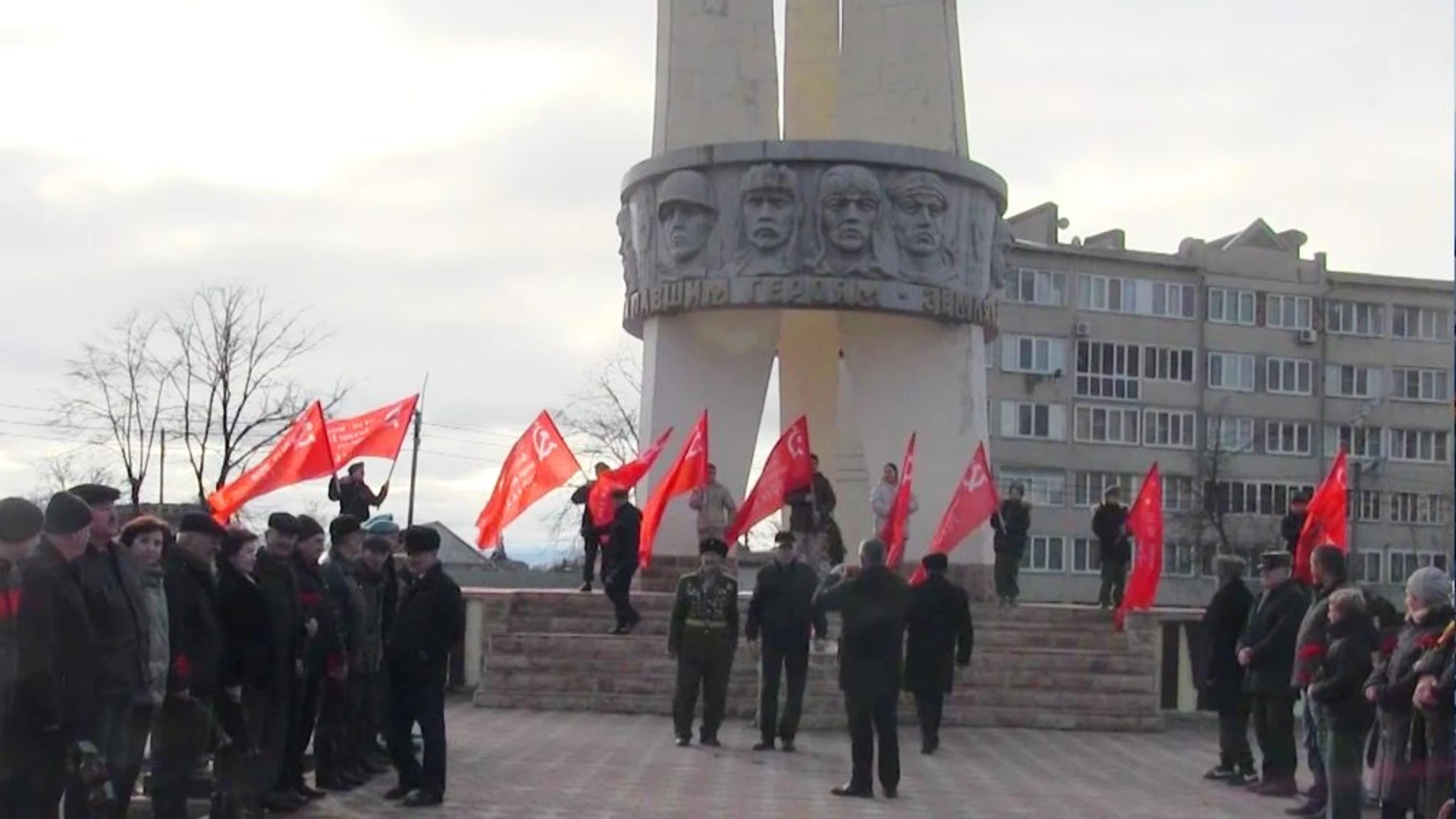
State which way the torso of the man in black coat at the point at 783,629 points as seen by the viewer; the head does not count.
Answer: toward the camera

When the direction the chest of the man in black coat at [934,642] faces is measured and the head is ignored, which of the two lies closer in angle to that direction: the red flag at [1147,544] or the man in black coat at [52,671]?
the red flag

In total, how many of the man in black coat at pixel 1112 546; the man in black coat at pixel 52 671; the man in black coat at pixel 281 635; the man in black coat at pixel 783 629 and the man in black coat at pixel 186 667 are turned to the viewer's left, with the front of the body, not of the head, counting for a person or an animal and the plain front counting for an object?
0

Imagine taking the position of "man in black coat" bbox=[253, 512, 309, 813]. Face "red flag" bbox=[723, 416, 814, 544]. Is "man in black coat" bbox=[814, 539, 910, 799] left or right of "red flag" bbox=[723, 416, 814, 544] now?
right

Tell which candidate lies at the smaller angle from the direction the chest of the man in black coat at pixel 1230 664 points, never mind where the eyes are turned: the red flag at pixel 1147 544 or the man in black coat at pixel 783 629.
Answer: the man in black coat

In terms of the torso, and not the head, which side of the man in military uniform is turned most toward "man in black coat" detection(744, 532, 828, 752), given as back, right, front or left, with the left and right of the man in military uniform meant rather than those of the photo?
left

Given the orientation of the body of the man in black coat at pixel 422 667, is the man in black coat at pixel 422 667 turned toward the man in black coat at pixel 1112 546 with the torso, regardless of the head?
no

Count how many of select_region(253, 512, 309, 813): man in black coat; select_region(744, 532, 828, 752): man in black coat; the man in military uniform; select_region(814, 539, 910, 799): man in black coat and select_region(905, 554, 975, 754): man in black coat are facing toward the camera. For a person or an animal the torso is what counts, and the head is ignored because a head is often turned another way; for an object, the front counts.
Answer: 2

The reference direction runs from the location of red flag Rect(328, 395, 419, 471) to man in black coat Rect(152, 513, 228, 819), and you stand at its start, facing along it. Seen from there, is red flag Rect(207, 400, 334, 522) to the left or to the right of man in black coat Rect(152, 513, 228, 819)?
right

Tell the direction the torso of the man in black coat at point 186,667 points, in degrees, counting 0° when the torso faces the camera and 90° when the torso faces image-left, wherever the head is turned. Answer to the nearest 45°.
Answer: approximately 270°

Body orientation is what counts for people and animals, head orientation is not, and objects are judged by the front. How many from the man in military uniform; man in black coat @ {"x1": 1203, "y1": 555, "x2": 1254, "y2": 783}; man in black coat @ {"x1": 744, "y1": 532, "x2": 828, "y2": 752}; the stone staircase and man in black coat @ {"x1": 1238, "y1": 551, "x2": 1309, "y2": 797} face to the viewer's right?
0

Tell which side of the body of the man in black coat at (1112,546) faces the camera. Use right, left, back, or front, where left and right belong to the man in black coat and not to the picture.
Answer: front

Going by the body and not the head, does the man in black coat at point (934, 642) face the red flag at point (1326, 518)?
no

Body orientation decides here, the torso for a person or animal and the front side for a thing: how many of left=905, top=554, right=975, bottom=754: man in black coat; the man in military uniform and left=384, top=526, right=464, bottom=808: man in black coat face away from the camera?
1

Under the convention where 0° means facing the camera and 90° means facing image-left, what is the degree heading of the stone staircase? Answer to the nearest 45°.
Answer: approximately 0°

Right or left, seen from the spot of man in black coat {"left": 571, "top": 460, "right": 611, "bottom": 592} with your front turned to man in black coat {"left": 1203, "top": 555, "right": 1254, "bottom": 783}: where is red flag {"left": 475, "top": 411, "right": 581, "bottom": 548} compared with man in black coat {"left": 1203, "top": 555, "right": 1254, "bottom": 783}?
right

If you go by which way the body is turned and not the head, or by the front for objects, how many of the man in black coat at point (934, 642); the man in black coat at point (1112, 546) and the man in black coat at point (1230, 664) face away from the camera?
1

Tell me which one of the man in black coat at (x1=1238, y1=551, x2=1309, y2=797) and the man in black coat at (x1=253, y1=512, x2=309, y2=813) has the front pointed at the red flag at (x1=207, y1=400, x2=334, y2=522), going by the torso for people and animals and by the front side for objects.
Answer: the man in black coat at (x1=1238, y1=551, x2=1309, y2=797)

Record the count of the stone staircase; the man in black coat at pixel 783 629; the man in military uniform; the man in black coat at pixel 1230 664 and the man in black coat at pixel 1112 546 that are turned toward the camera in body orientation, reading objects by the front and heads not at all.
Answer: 4

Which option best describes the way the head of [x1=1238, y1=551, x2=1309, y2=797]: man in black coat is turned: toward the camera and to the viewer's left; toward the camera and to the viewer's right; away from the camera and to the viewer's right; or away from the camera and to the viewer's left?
toward the camera and to the viewer's left
